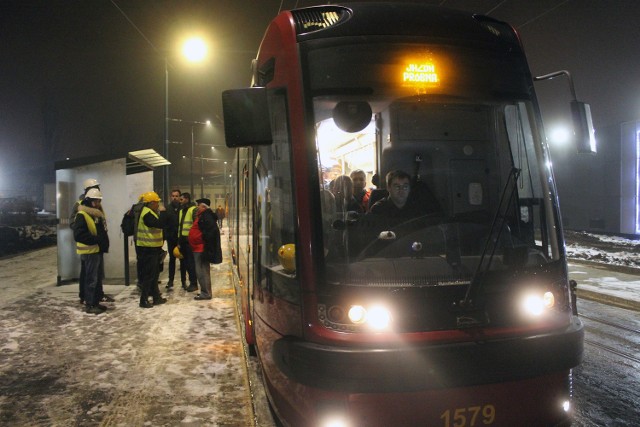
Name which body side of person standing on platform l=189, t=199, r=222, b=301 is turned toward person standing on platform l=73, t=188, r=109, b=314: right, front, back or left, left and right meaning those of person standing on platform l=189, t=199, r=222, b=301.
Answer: front

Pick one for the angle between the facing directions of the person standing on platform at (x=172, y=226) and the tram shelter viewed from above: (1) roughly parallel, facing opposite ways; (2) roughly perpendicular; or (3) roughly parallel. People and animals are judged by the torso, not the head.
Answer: roughly perpendicular

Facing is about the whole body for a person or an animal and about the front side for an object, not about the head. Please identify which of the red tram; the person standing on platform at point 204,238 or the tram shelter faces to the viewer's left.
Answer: the person standing on platform

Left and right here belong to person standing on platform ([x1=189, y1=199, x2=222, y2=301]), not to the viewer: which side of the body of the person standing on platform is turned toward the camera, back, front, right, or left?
left

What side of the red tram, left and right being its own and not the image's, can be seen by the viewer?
front

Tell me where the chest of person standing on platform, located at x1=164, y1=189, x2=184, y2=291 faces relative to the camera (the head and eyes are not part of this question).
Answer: toward the camera

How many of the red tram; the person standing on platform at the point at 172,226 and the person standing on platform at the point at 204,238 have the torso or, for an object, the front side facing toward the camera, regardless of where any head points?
2

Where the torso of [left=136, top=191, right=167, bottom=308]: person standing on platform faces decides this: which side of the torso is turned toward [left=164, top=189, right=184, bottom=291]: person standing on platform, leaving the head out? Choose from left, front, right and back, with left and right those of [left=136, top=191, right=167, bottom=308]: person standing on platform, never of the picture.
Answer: left
